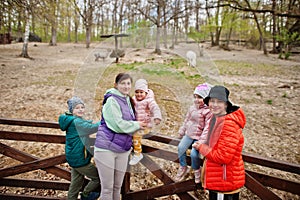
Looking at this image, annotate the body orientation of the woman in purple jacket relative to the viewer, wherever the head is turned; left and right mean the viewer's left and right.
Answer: facing the viewer and to the right of the viewer

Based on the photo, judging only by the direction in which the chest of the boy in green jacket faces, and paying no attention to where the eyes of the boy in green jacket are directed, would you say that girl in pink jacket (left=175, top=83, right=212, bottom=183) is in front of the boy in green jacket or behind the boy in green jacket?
in front

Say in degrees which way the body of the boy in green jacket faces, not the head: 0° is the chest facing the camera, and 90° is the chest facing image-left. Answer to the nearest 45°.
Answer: approximately 270°

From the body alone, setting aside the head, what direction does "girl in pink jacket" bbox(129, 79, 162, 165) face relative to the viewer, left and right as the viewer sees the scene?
facing the viewer and to the left of the viewer

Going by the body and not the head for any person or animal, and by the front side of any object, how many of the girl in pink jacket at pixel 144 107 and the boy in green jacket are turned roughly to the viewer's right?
1
